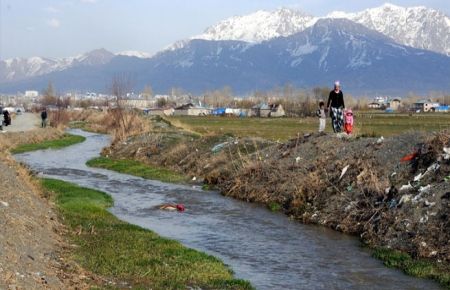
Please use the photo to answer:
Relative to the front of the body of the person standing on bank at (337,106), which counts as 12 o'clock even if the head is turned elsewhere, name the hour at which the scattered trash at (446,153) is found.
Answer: The scattered trash is roughly at 11 o'clock from the person standing on bank.

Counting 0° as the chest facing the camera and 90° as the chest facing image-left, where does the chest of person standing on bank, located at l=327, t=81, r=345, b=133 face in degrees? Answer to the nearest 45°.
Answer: approximately 0°

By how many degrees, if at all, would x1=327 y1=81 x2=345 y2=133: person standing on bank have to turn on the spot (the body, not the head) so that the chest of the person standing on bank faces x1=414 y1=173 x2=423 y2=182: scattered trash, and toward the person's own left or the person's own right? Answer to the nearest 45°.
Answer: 0° — they already face it

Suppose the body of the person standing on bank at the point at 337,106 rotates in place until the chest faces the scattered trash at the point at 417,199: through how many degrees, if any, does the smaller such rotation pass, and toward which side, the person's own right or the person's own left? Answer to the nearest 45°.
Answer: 0° — they already face it
